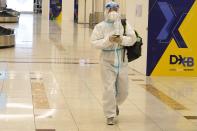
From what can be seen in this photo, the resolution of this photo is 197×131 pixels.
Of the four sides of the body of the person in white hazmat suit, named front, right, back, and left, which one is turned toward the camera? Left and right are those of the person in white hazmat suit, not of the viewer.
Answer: front
